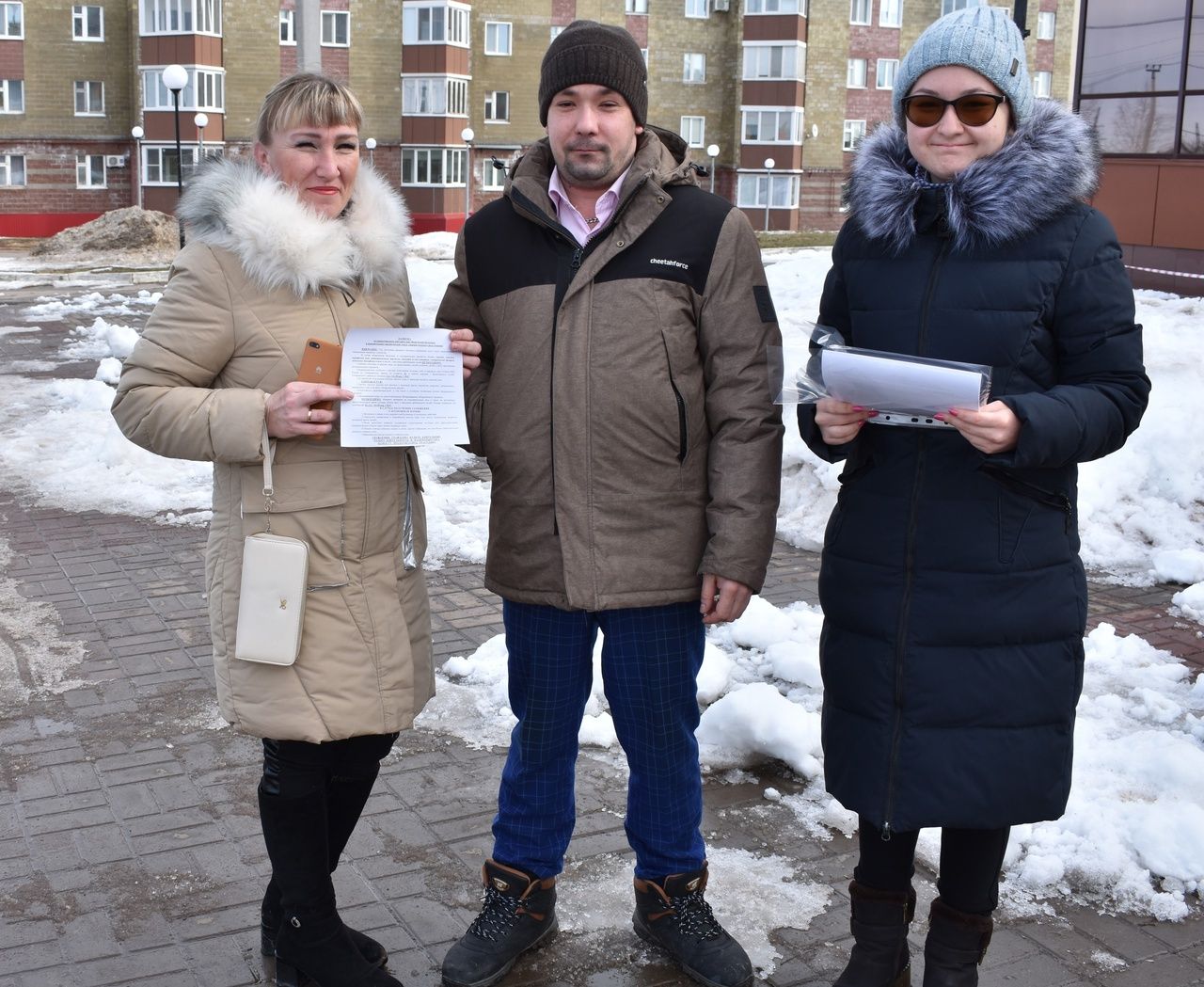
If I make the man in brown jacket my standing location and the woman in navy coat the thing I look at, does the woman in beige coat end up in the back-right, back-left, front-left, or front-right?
back-right

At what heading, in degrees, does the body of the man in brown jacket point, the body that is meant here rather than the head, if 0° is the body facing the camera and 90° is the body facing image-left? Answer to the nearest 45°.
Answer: approximately 0°

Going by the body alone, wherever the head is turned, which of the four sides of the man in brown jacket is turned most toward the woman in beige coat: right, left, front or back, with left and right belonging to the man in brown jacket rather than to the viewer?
right

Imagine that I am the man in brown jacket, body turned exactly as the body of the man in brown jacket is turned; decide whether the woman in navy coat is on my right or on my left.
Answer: on my left
